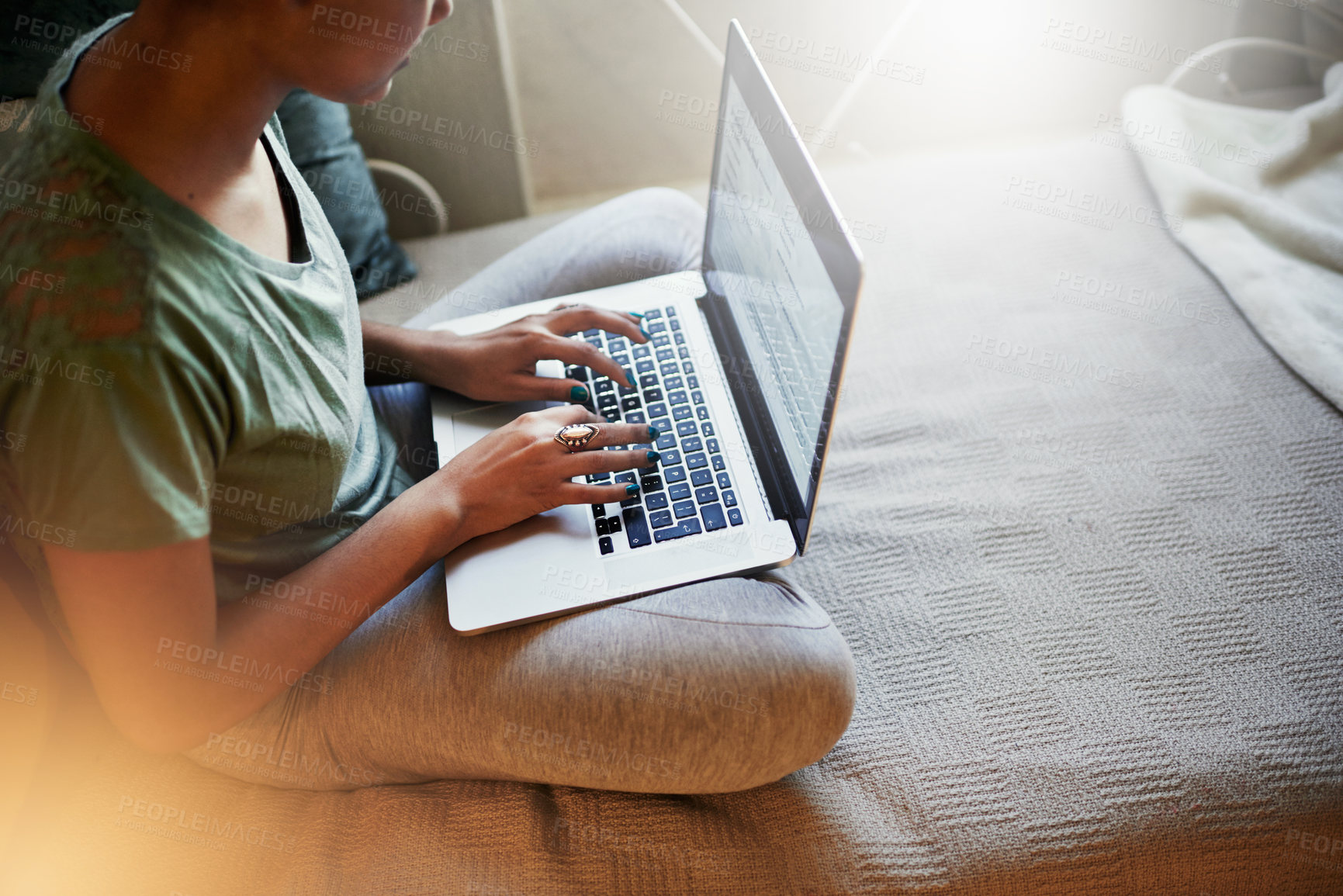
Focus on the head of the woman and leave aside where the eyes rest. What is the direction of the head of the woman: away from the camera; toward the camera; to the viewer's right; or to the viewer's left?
to the viewer's right

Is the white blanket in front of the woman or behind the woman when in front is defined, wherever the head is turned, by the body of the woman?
in front

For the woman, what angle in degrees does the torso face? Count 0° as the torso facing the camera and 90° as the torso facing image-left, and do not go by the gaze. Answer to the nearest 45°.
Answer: approximately 270°

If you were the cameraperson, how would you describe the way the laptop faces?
facing to the left of the viewer

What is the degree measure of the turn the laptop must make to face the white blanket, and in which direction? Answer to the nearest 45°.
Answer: approximately 135° to its right
